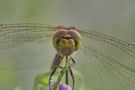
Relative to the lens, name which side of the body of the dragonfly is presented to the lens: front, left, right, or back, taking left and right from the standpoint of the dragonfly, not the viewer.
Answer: front
